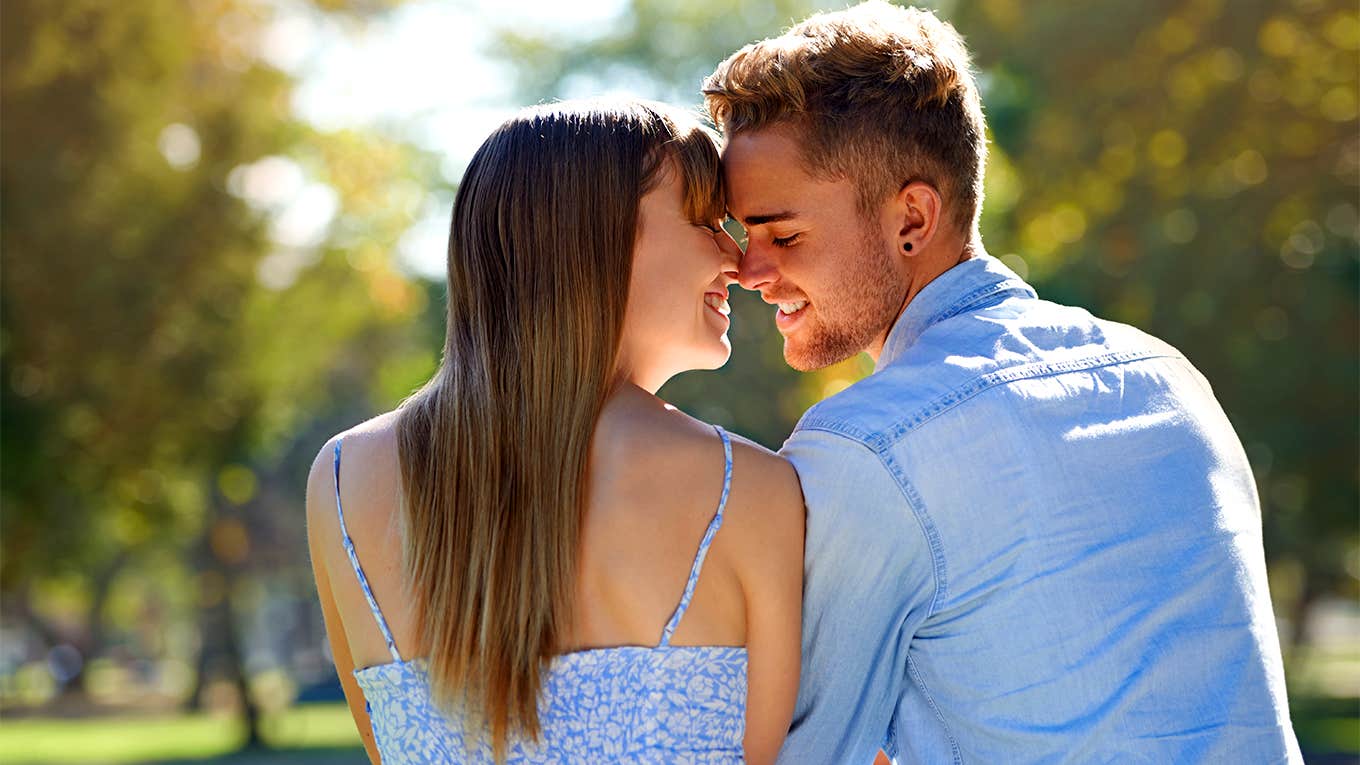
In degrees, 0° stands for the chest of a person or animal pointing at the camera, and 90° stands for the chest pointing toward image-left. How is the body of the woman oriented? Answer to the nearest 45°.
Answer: approximately 180°

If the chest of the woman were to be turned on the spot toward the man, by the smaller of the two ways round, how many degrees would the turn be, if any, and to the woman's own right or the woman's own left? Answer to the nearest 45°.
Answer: approximately 90° to the woman's own right
